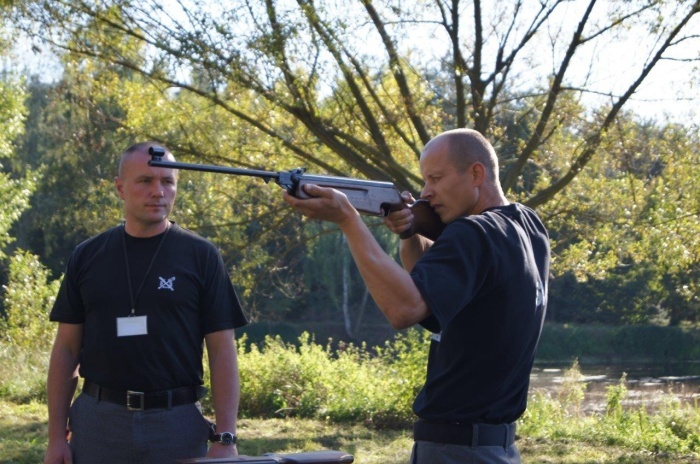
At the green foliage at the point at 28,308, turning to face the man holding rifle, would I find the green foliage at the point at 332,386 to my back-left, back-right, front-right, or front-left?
front-left

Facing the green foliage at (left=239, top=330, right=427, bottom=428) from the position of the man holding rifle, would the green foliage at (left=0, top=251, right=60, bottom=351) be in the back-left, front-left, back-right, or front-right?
front-left

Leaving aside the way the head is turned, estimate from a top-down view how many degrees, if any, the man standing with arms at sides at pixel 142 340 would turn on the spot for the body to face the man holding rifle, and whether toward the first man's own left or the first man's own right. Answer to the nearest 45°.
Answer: approximately 45° to the first man's own left

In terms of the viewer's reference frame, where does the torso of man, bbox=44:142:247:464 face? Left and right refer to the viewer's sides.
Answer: facing the viewer

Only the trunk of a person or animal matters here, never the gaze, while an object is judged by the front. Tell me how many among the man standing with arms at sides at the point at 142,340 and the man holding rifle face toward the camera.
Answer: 1

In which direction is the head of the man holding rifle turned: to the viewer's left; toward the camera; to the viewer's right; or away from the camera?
to the viewer's left

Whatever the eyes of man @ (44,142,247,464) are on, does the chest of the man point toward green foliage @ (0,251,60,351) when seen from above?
no

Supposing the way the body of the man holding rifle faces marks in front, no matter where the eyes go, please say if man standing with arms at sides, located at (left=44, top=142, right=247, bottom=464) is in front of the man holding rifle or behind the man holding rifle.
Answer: in front

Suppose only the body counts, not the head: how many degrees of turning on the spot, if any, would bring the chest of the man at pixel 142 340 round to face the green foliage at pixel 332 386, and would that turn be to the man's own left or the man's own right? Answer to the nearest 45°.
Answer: approximately 180°
